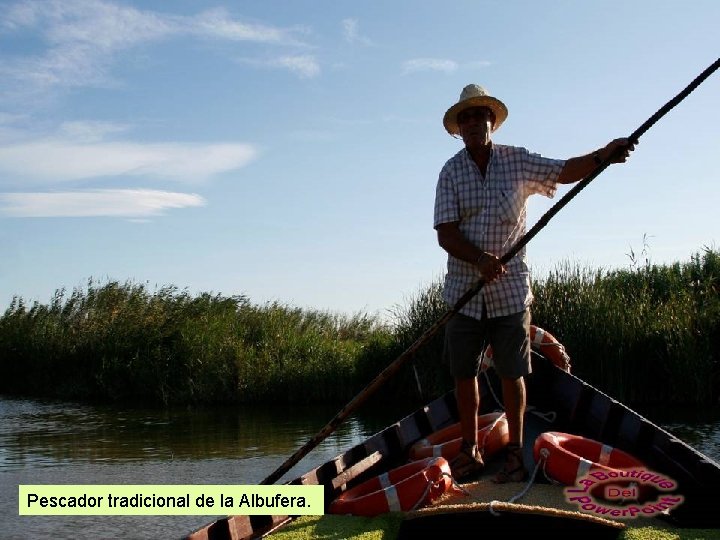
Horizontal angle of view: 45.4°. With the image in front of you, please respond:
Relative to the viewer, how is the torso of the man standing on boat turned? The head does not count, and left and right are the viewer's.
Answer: facing the viewer
